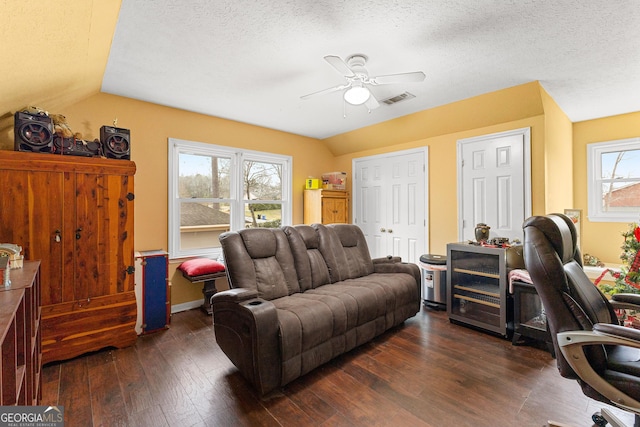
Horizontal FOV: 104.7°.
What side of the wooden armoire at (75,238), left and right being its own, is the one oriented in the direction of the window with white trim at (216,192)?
left

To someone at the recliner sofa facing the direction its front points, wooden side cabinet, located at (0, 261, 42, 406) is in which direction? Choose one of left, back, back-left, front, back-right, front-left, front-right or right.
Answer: right

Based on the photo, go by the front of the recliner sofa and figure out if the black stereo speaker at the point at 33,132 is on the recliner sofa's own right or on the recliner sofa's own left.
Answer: on the recliner sofa's own right

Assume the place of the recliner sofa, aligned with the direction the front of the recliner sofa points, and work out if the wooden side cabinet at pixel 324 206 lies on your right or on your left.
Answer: on your left

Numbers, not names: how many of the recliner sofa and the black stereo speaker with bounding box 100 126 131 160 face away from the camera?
0

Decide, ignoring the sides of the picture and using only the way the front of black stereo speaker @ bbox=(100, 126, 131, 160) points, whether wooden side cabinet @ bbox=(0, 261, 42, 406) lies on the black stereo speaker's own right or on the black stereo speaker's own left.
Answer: on the black stereo speaker's own right

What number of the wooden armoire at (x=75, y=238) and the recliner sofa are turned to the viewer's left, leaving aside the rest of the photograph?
0

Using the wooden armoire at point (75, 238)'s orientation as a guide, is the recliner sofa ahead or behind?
ahead

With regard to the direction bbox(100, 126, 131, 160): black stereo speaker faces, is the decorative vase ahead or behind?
ahead
